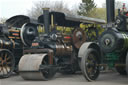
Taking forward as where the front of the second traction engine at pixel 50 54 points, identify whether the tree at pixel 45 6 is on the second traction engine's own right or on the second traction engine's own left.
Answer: on the second traction engine's own right

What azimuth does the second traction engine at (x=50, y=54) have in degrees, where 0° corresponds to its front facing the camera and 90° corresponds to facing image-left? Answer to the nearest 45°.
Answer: approximately 45°

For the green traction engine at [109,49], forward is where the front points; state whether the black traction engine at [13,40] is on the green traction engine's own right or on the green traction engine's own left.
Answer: on the green traction engine's own right

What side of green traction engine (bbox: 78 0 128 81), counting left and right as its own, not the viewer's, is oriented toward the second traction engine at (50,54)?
right

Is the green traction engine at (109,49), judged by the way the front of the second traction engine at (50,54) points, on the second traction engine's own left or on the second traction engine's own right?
on the second traction engine's own left

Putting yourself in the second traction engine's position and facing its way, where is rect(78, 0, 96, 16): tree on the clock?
The tree is roughly at 5 o'clock from the second traction engine.

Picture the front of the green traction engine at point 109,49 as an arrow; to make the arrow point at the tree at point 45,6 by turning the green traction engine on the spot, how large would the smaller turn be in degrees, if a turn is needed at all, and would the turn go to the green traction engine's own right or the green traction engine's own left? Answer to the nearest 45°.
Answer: approximately 135° to the green traction engine's own right
